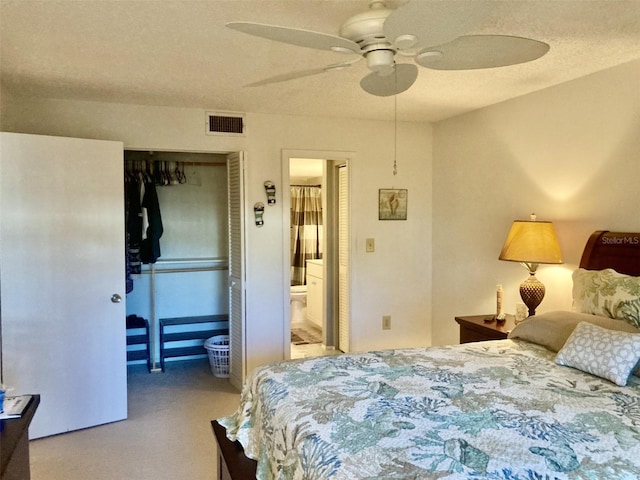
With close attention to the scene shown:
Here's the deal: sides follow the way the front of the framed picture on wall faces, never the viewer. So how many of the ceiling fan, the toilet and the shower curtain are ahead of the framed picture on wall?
1

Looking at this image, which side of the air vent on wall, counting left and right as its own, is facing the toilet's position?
back

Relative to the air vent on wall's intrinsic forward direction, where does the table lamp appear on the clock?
The table lamp is roughly at 10 o'clock from the air vent on wall.

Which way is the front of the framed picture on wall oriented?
toward the camera

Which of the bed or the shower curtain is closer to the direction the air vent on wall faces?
the bed

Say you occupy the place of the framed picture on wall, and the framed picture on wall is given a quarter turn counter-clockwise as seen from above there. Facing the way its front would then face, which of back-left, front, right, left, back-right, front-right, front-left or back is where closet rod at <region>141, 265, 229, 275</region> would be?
back

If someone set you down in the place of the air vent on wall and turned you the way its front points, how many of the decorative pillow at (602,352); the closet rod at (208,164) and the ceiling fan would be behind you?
1

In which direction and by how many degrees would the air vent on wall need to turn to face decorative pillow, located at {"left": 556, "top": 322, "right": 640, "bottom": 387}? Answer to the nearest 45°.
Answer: approximately 45° to its left

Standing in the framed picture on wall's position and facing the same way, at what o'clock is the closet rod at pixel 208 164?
The closet rod is roughly at 3 o'clock from the framed picture on wall.

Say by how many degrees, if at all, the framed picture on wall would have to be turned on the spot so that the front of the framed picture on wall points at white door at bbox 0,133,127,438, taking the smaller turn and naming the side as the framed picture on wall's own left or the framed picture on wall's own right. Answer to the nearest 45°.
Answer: approximately 45° to the framed picture on wall's own right

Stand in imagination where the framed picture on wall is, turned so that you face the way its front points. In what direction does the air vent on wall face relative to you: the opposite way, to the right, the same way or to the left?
the same way

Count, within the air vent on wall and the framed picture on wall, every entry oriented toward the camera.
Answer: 2
